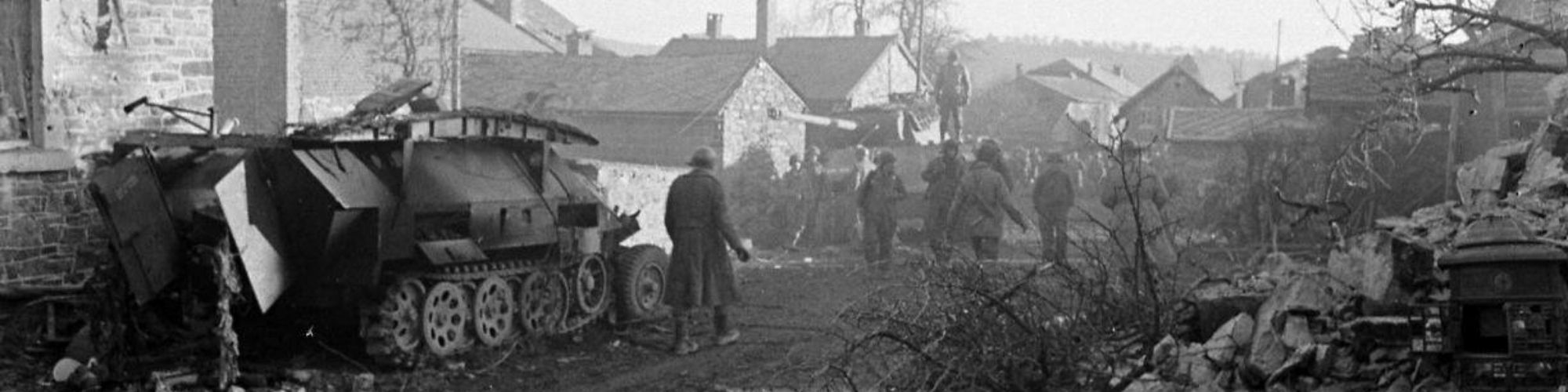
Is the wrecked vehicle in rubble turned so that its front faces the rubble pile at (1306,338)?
no

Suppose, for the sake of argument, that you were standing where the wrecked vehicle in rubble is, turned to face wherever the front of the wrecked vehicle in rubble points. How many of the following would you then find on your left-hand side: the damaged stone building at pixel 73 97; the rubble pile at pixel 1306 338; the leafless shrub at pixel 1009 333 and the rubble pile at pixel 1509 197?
1

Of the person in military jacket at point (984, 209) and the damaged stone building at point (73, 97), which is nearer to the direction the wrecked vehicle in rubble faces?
the person in military jacket

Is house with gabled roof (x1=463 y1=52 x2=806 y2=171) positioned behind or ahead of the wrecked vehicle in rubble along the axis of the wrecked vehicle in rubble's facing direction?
ahead

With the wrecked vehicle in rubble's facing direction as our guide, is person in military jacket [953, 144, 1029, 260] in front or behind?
in front

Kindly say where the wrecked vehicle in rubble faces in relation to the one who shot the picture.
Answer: facing away from the viewer and to the right of the viewer

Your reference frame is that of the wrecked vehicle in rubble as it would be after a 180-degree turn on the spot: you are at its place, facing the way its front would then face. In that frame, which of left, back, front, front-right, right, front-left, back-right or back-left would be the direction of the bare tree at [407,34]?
back-right
